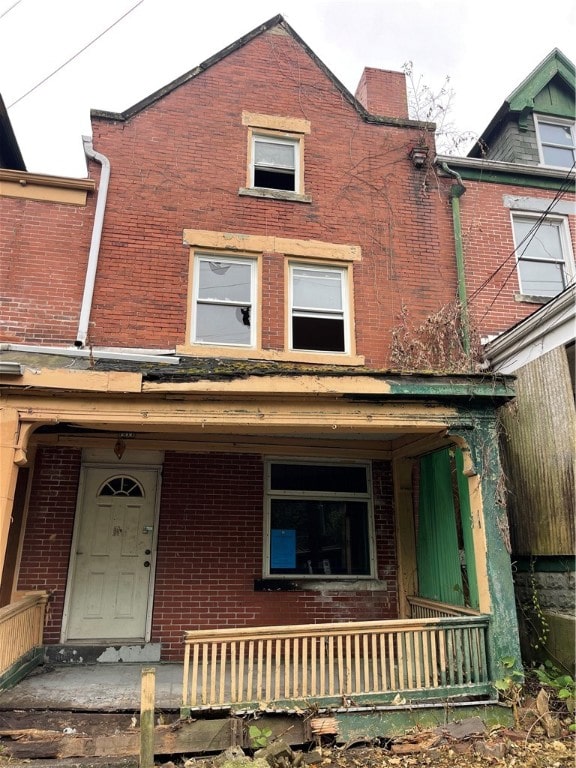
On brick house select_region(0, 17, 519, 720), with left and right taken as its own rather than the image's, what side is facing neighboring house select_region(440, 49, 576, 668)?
left

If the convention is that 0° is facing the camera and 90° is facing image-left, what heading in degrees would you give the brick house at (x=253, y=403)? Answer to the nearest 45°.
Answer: approximately 0°

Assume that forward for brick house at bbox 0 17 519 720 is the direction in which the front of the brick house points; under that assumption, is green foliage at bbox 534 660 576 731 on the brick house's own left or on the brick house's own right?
on the brick house's own left

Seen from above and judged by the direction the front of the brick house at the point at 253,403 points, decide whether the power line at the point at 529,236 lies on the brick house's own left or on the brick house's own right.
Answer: on the brick house's own left
